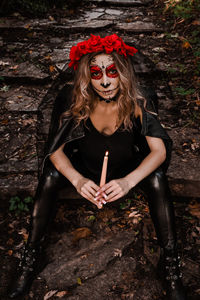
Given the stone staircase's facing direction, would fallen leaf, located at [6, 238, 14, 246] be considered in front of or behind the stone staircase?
in front

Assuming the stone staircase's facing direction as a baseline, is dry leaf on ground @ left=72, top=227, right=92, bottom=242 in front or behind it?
in front

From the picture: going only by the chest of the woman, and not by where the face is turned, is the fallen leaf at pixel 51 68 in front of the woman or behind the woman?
behind

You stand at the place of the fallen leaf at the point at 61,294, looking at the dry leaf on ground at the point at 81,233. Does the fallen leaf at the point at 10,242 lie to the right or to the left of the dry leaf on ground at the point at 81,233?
left

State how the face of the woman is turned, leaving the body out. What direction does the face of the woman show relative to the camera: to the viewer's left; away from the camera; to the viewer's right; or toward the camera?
toward the camera

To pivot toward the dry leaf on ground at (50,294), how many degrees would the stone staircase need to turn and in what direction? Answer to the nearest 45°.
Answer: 0° — it already faces it

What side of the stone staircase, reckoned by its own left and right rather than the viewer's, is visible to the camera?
front

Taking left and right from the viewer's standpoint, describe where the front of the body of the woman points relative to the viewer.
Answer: facing the viewer
